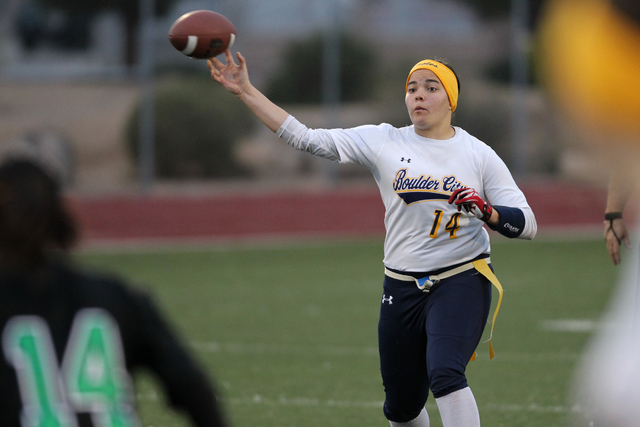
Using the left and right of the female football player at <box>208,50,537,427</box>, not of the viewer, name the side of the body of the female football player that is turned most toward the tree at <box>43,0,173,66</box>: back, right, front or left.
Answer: back

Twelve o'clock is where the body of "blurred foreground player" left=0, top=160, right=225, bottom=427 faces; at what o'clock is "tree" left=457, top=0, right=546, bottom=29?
The tree is roughly at 1 o'clock from the blurred foreground player.

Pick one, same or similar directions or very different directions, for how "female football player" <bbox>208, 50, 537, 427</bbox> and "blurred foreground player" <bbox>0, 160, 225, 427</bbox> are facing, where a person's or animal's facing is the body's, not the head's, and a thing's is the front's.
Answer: very different directions

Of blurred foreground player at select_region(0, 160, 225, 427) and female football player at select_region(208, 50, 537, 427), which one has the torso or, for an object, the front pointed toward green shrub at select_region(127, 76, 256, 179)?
the blurred foreground player

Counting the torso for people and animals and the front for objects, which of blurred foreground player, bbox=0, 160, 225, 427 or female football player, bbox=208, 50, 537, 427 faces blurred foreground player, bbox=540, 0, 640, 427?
the female football player

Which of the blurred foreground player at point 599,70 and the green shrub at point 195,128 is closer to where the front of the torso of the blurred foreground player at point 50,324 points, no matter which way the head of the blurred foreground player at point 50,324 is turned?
the green shrub

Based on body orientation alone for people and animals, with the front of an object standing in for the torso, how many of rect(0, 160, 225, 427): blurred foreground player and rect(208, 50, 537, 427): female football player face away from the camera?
1

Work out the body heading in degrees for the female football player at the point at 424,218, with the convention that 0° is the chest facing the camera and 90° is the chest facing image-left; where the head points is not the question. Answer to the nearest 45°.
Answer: approximately 0°

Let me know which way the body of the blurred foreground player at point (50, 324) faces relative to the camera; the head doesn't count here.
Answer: away from the camera

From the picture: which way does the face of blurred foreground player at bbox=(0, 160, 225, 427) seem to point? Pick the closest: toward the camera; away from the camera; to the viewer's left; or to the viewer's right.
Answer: away from the camera

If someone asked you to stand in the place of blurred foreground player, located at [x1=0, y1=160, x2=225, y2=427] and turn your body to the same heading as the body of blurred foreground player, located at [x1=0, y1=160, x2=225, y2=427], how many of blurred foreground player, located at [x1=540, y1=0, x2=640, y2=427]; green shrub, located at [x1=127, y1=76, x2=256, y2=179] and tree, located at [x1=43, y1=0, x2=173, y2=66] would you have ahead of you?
2
